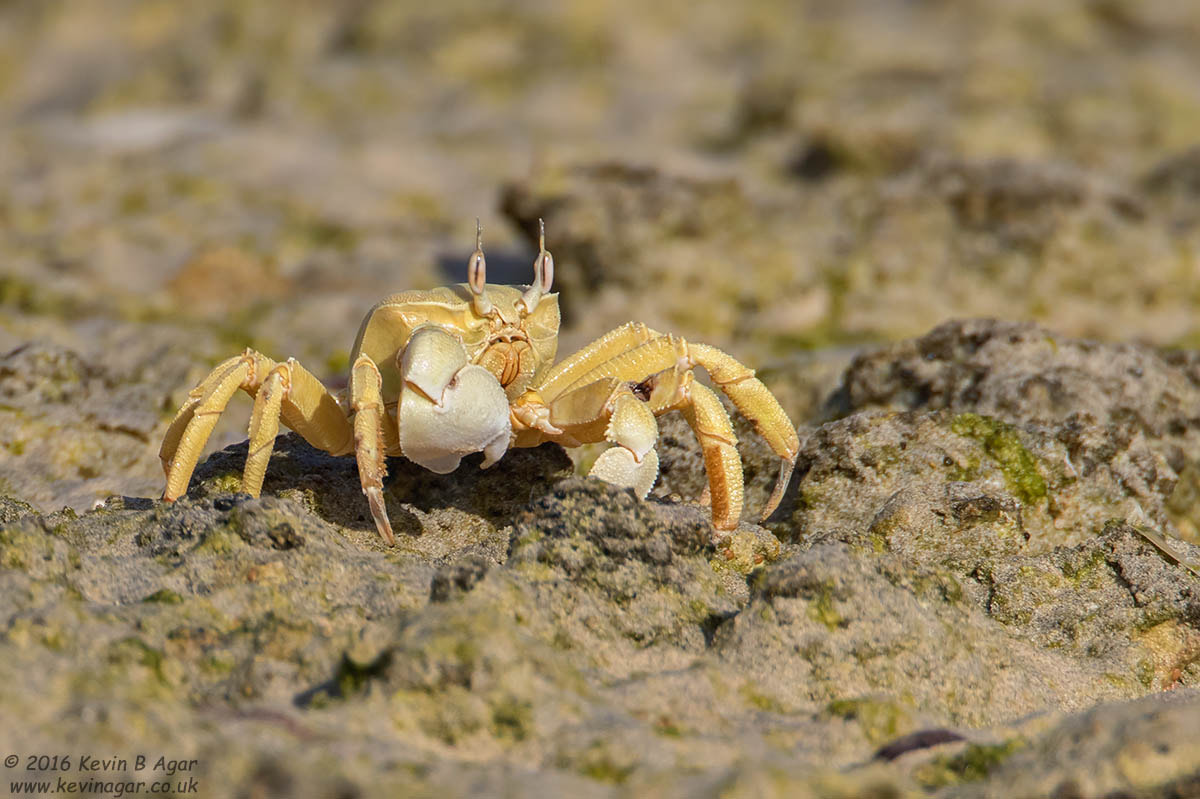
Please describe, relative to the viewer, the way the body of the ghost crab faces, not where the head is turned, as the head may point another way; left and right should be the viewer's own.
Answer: facing the viewer and to the right of the viewer
